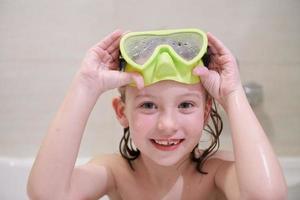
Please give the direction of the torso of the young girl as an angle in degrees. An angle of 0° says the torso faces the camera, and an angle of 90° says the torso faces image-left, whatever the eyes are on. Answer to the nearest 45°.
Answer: approximately 0°
